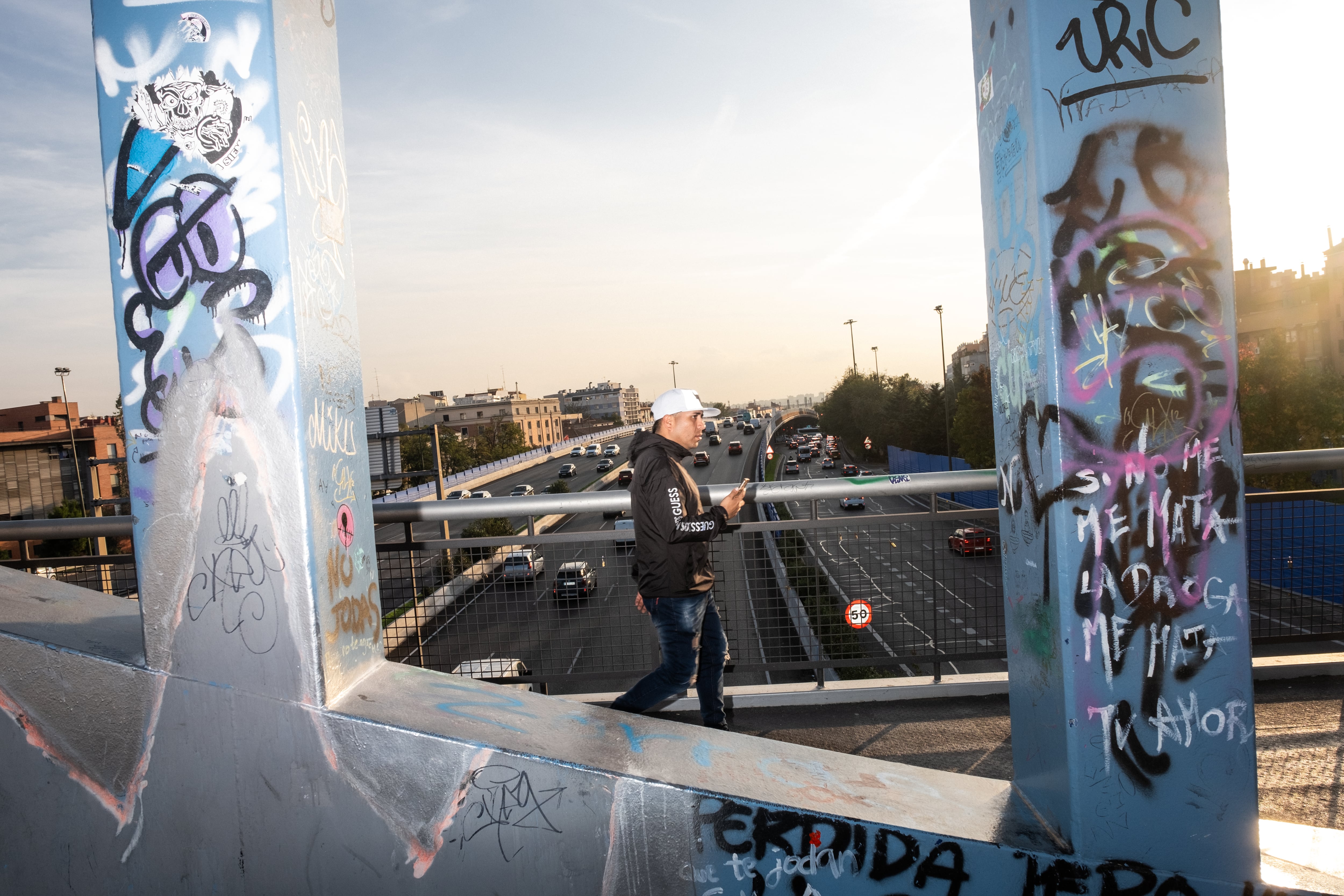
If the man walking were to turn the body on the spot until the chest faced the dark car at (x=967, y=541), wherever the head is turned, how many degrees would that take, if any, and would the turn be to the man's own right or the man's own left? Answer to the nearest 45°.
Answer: approximately 45° to the man's own left

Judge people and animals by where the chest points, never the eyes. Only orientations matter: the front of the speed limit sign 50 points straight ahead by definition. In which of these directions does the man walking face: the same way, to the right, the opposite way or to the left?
to the left

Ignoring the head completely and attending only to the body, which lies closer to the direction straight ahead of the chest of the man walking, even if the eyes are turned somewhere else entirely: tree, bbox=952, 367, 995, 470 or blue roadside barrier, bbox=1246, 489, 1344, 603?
the blue roadside barrier

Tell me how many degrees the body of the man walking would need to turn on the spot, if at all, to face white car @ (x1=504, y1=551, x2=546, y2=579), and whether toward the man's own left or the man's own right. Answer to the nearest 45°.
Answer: approximately 135° to the man's own left

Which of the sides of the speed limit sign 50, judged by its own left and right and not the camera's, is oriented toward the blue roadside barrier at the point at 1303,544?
left

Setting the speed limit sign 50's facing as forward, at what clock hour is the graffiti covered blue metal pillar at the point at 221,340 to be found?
The graffiti covered blue metal pillar is roughly at 1 o'clock from the speed limit sign 50.

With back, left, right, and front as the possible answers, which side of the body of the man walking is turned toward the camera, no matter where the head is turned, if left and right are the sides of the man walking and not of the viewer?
right

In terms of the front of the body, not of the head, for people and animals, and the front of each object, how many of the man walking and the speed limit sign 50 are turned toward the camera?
1

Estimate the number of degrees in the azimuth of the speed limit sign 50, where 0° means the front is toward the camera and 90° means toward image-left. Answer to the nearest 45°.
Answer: approximately 0°

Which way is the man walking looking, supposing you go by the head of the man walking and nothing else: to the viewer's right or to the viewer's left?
to the viewer's right
